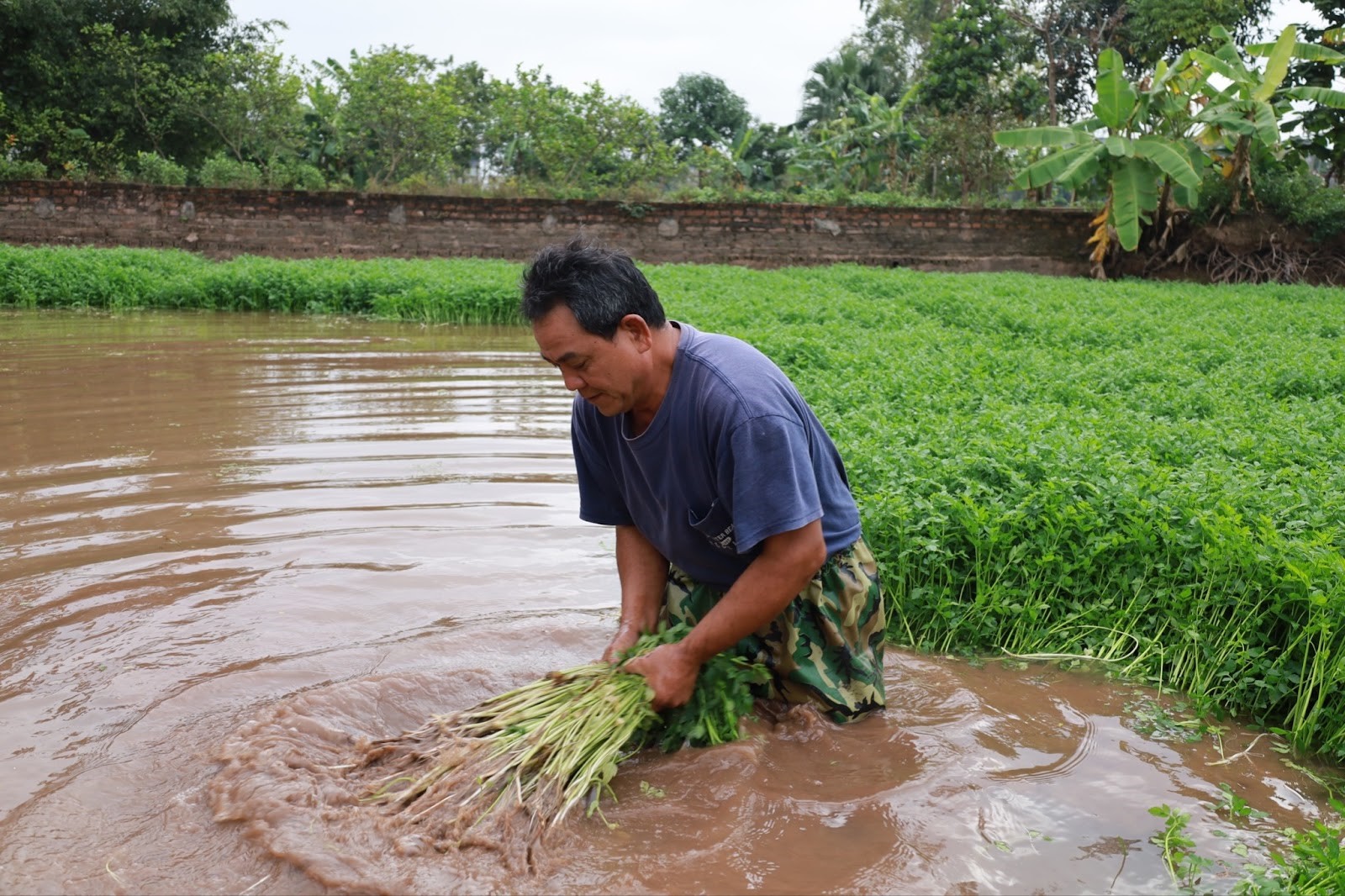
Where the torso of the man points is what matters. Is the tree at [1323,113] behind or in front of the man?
behind

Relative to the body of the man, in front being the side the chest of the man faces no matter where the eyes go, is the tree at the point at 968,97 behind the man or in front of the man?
behind

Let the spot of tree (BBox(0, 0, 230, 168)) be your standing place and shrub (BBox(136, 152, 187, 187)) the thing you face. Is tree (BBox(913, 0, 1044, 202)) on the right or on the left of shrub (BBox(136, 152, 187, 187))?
left

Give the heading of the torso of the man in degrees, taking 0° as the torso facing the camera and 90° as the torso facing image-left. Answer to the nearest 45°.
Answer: approximately 45°

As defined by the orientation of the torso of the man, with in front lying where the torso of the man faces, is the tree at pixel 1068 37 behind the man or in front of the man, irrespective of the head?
behind

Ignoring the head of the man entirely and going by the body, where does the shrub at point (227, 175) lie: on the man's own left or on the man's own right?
on the man's own right

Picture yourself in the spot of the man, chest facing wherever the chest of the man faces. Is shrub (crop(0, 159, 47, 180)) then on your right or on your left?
on your right

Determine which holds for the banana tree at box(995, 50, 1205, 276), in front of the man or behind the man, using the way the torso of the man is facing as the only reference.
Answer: behind

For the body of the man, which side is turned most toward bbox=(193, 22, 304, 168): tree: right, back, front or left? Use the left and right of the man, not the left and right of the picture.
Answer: right

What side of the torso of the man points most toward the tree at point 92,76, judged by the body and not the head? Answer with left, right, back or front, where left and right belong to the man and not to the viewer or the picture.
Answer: right

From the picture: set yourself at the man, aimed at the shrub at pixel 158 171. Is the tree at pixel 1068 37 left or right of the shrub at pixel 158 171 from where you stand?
right

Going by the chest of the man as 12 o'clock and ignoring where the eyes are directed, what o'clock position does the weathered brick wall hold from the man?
The weathered brick wall is roughly at 4 o'clock from the man.

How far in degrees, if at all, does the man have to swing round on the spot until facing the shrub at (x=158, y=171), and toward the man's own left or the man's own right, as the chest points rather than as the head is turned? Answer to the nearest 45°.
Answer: approximately 90° to the man's own right
